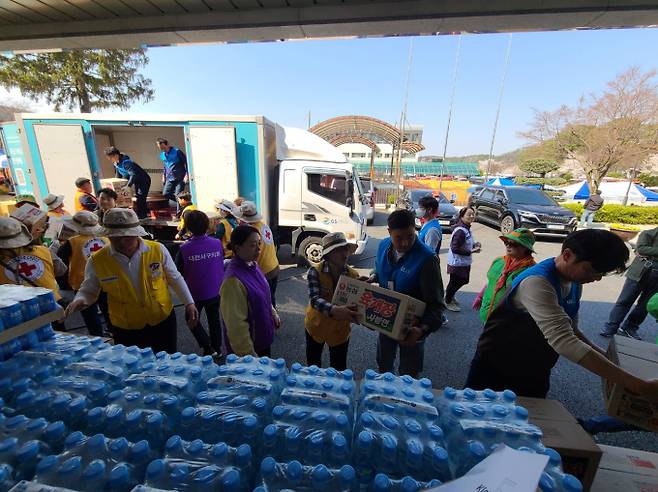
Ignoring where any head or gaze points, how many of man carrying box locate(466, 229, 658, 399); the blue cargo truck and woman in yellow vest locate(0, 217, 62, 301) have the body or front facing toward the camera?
0

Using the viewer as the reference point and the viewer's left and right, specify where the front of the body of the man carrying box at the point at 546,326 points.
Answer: facing to the right of the viewer

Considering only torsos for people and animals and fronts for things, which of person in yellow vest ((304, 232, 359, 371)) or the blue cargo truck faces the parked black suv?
the blue cargo truck

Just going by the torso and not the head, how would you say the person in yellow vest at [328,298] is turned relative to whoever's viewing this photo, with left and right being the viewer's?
facing the viewer and to the right of the viewer

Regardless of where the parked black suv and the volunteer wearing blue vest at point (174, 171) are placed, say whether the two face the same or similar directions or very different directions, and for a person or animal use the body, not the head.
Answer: same or similar directions

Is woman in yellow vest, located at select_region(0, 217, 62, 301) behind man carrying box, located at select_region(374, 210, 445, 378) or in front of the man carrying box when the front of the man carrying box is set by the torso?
in front

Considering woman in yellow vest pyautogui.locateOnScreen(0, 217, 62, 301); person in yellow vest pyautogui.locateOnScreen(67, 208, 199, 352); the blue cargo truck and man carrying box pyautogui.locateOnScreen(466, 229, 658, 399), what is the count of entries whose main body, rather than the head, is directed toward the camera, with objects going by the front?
1

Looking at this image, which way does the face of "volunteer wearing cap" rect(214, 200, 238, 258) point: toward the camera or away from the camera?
toward the camera

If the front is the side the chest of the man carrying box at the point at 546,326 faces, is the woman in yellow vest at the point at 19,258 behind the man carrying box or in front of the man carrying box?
behind

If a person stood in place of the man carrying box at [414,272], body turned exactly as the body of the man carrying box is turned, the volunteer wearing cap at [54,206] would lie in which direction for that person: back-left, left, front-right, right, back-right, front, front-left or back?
front-right

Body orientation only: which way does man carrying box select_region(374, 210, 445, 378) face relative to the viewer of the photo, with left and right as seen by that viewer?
facing the viewer and to the left of the viewer
